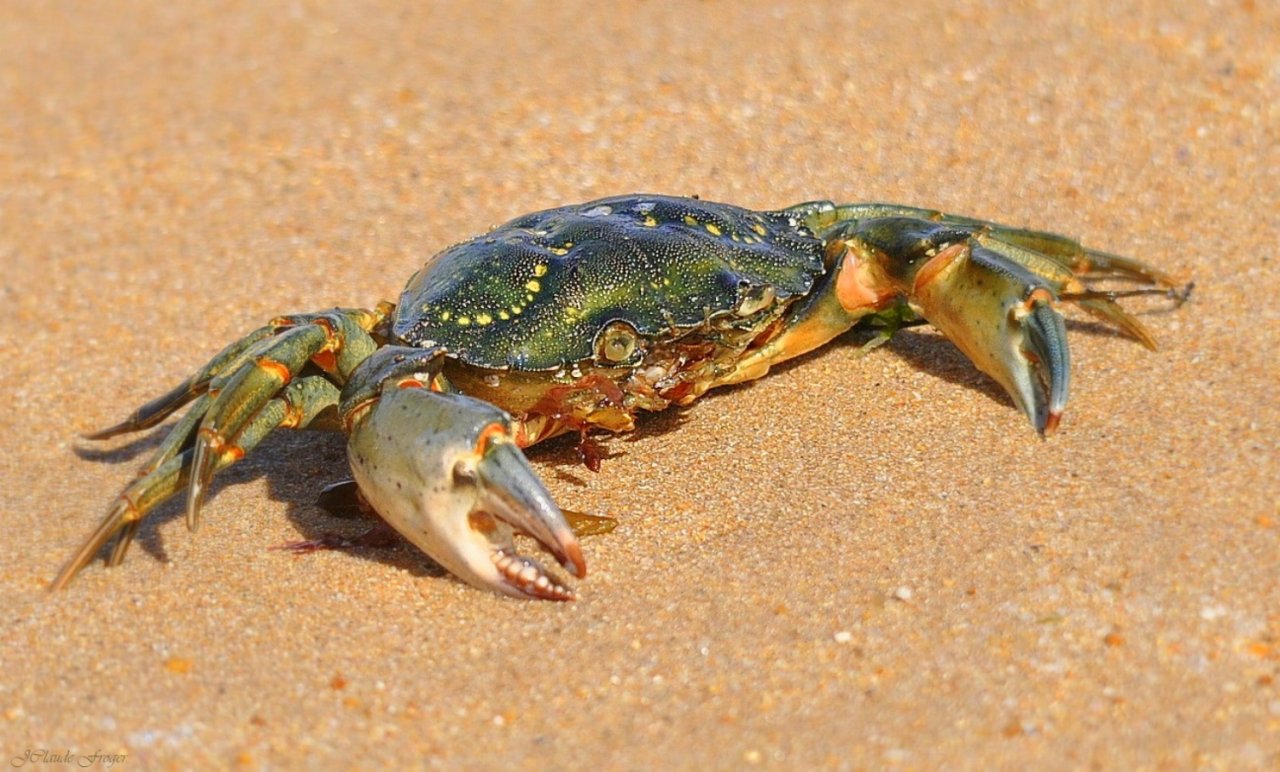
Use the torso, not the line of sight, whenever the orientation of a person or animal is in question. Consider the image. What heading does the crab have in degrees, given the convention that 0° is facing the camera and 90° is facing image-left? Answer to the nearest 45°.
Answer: approximately 315°
